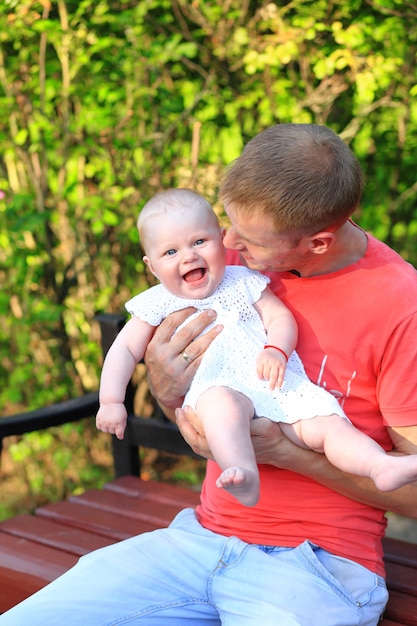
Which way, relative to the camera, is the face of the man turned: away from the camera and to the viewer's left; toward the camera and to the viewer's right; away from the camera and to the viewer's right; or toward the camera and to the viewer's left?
toward the camera and to the viewer's left

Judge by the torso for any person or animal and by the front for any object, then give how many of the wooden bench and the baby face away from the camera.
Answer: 0

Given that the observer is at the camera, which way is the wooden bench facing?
facing the viewer and to the left of the viewer

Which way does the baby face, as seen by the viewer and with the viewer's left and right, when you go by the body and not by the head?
facing the viewer
